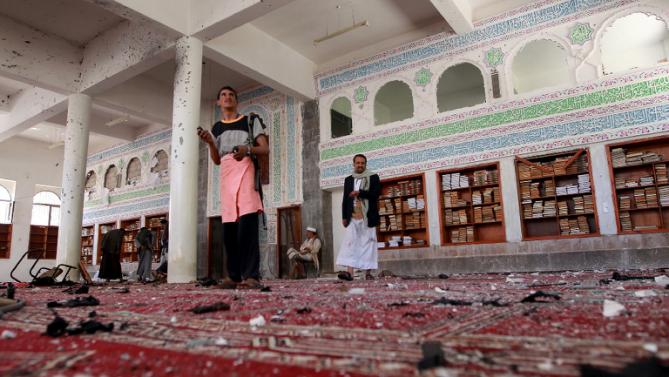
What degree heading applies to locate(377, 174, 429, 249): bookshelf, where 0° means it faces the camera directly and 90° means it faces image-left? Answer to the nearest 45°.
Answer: approximately 45°

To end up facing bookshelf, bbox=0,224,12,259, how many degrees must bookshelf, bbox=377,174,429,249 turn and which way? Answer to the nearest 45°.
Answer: approximately 45° to its right

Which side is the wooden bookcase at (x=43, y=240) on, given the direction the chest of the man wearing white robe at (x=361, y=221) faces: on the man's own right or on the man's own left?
on the man's own right

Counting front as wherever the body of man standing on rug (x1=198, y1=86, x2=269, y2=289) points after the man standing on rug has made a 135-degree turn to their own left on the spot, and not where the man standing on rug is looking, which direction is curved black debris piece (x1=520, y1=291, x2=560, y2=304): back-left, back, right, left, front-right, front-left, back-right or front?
front-right

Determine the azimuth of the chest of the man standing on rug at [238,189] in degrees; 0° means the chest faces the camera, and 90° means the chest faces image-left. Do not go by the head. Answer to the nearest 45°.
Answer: approximately 45°

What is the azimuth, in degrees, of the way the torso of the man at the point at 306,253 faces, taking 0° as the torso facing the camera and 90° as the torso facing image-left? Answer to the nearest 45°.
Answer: approximately 45°

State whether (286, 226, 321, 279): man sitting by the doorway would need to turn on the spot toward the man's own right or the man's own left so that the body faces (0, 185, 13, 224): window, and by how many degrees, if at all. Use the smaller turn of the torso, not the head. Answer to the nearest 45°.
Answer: approximately 90° to the man's own right
